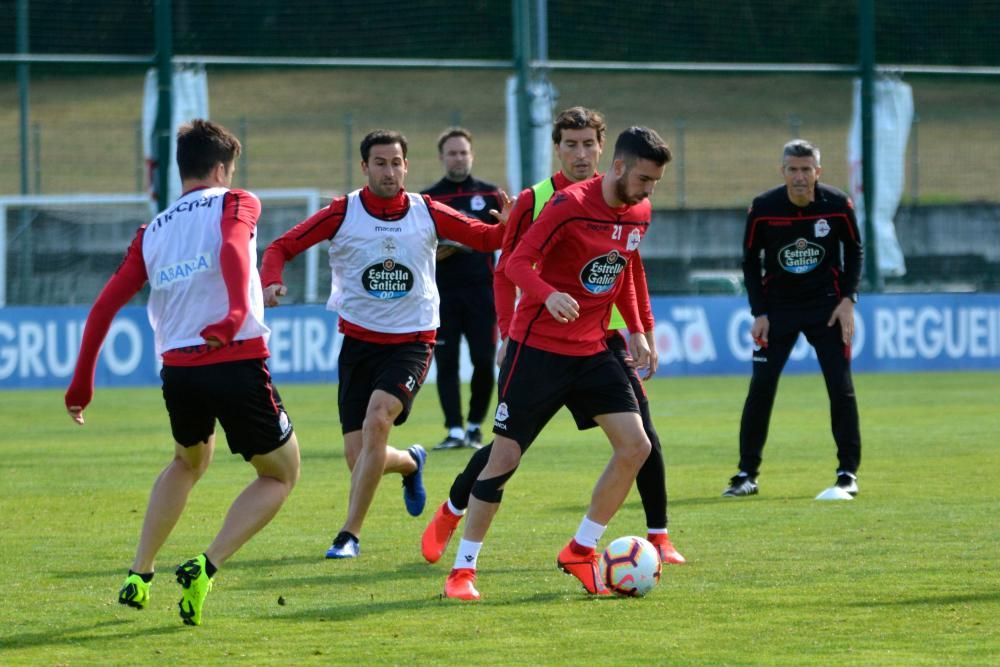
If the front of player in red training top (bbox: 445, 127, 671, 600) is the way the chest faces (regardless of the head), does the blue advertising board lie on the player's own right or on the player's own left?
on the player's own left

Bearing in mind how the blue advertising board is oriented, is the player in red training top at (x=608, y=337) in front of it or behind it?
in front

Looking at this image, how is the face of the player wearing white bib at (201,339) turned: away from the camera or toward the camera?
away from the camera

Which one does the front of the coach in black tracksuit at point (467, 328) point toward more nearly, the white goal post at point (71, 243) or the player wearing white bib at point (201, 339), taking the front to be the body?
the player wearing white bib

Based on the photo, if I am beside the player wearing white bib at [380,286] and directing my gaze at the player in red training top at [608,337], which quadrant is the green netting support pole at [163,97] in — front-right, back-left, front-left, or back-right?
back-left

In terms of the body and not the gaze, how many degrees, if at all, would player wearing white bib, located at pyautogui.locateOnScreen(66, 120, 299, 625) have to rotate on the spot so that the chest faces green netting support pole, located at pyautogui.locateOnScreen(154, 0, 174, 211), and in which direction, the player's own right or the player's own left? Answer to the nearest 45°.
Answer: approximately 45° to the player's own left

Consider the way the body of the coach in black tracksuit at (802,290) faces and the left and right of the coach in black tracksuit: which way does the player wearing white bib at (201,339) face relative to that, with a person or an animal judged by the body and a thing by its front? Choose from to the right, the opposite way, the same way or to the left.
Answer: the opposite way

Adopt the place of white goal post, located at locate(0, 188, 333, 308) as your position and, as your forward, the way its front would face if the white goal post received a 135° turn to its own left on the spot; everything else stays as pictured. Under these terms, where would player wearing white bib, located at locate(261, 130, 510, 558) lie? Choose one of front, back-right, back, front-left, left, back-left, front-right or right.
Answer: back-right

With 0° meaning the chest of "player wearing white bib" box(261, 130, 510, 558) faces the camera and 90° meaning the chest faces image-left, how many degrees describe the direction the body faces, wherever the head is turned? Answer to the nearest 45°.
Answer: approximately 0°

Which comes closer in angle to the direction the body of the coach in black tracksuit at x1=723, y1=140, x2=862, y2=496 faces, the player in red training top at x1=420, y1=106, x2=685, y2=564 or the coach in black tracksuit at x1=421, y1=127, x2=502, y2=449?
the player in red training top

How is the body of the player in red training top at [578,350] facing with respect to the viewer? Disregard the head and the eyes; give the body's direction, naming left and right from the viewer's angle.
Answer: facing the viewer and to the right of the viewer
